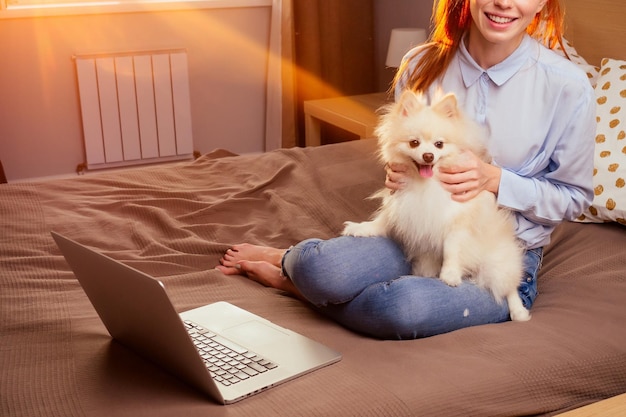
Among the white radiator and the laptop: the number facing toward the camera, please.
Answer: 1

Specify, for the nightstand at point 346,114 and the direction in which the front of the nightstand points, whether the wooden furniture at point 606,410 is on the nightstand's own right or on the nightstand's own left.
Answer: on the nightstand's own left

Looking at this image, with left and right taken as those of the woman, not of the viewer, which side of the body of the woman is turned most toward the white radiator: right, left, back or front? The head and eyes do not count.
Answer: right

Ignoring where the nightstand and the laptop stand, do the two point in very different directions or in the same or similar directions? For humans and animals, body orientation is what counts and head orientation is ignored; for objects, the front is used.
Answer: very different directions

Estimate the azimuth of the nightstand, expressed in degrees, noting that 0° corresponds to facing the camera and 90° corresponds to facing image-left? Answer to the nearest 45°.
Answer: approximately 45°

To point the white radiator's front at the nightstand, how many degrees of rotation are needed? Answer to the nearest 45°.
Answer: approximately 45° to its left

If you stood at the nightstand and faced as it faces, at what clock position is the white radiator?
The white radiator is roughly at 2 o'clock from the nightstand.

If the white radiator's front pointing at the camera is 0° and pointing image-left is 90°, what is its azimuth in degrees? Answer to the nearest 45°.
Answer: approximately 0°

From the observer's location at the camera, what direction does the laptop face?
facing away from the viewer and to the right of the viewer

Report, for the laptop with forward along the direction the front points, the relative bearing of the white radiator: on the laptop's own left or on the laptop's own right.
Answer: on the laptop's own left

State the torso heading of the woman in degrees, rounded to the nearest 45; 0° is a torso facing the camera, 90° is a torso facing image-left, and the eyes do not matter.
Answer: approximately 45°
